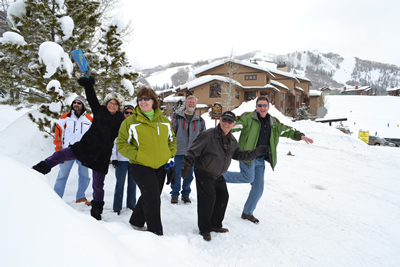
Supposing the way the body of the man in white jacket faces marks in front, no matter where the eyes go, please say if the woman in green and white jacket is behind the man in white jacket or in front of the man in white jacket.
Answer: in front

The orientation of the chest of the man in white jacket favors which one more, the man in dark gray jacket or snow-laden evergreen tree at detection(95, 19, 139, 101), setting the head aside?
the man in dark gray jacket

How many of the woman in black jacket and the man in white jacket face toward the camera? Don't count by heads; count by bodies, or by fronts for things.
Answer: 2

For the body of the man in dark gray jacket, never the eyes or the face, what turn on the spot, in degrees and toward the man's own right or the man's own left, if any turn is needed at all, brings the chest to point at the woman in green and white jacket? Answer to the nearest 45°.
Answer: approximately 90° to the man's own right

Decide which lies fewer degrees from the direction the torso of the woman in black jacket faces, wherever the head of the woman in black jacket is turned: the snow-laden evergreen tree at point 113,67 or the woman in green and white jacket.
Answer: the woman in green and white jacket

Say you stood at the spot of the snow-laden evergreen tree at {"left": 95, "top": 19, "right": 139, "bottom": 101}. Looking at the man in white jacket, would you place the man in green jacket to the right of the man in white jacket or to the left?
left

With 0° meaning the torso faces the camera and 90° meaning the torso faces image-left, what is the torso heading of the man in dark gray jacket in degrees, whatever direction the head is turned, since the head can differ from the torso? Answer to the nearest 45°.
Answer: approximately 315°

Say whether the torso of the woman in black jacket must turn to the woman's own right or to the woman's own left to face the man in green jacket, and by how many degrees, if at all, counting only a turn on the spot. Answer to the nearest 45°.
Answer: approximately 90° to the woman's own left

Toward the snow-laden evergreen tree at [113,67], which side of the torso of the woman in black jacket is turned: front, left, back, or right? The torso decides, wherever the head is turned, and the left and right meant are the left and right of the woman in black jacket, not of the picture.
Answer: back

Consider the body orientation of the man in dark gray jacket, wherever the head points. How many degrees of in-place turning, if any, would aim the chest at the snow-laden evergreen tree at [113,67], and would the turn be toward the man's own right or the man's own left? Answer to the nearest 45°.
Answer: approximately 180°

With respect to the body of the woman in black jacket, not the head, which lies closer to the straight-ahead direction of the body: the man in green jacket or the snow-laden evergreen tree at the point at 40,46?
the man in green jacket
